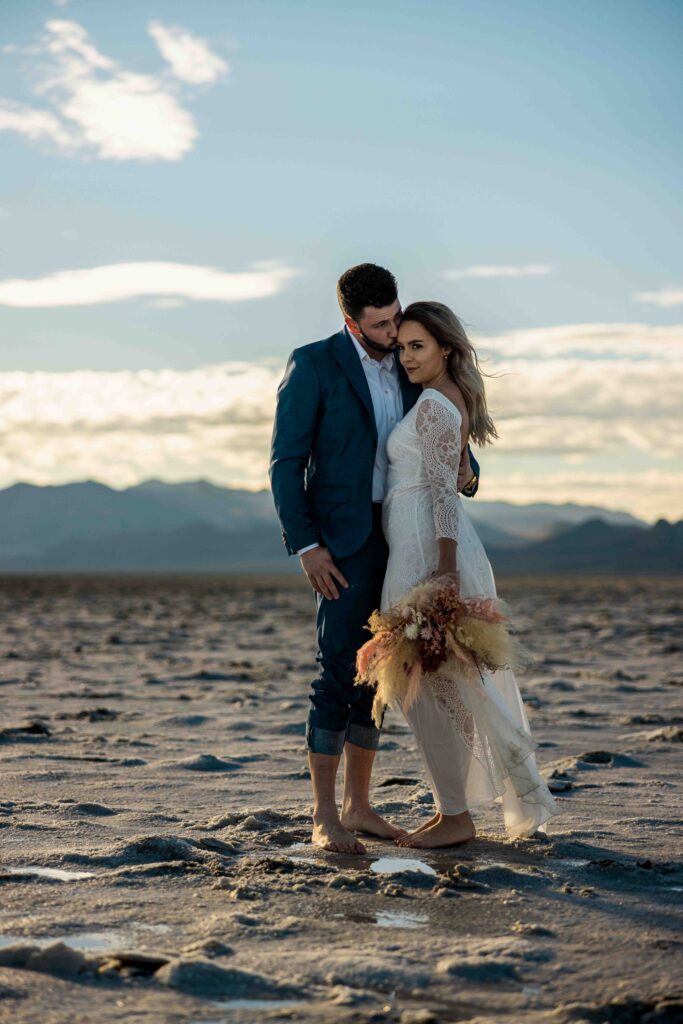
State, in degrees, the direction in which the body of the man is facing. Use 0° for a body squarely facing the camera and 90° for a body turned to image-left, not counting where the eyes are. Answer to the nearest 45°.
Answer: approximately 315°

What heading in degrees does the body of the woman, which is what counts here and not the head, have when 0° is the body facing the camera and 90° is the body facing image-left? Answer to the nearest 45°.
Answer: approximately 90°
